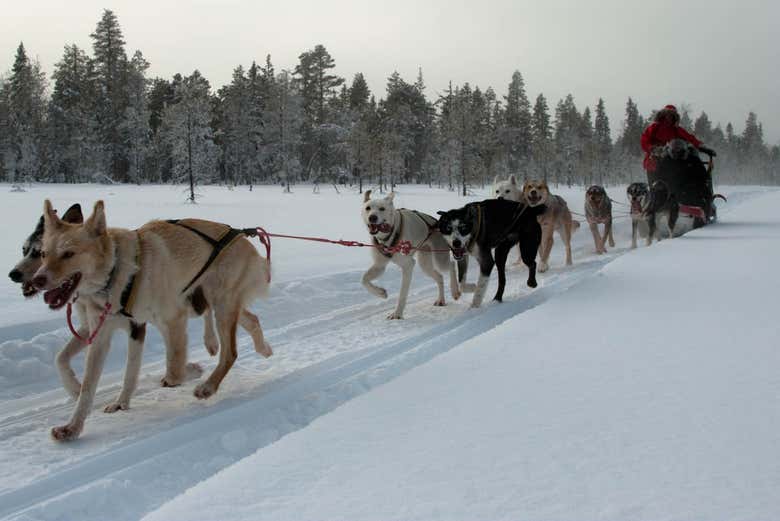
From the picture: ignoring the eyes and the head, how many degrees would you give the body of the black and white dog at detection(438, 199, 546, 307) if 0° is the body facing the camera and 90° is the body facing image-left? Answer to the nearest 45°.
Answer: approximately 45°

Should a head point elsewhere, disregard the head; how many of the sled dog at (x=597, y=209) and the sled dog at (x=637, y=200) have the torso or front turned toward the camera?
2

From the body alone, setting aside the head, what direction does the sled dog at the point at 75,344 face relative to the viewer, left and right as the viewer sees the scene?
facing the viewer and to the left of the viewer

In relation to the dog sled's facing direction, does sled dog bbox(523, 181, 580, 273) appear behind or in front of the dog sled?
in front

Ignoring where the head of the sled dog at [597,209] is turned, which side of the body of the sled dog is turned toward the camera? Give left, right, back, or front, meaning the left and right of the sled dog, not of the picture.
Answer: front

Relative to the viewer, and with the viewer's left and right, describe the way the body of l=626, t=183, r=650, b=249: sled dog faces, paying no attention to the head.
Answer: facing the viewer

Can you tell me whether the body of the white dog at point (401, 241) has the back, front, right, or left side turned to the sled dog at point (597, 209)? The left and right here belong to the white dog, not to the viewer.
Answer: back
